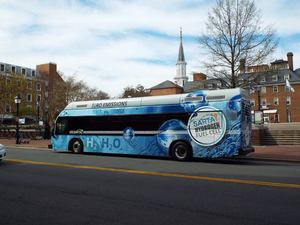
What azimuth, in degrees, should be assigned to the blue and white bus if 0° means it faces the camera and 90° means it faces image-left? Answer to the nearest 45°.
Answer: approximately 135°
